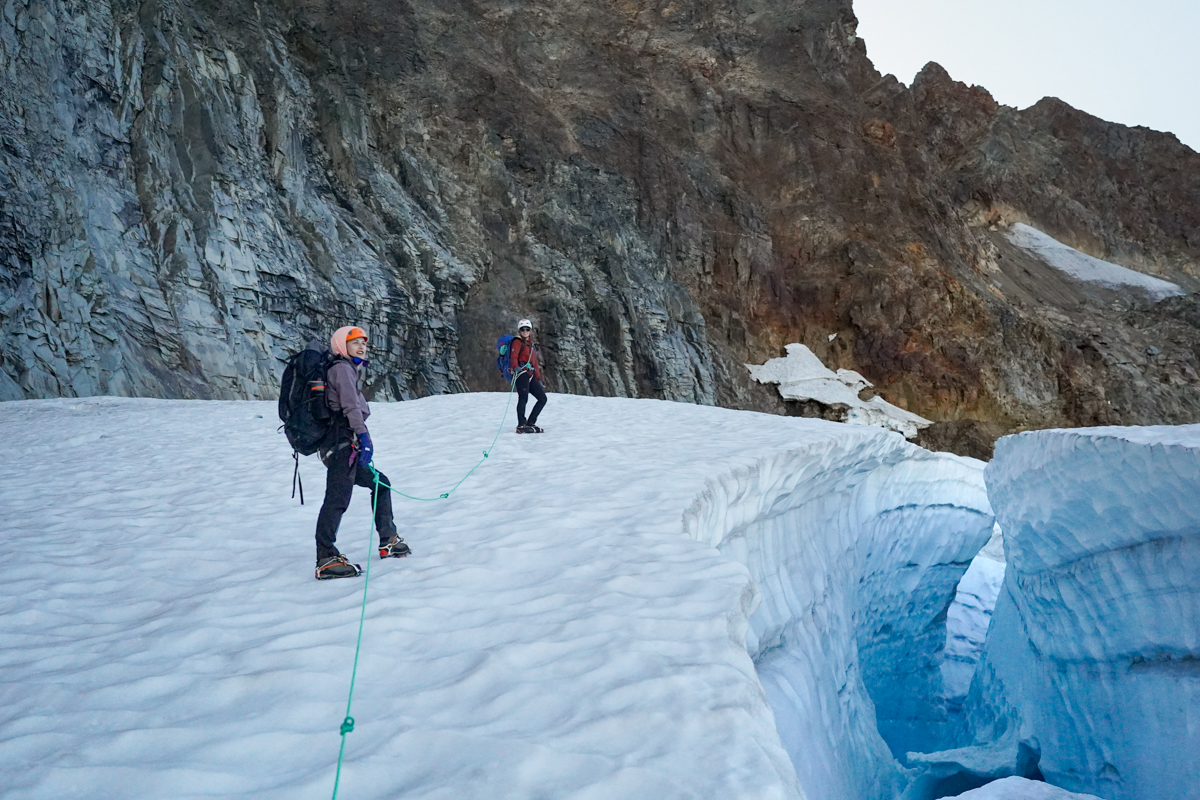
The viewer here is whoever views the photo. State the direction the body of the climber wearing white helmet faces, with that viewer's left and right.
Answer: facing the viewer and to the right of the viewer
